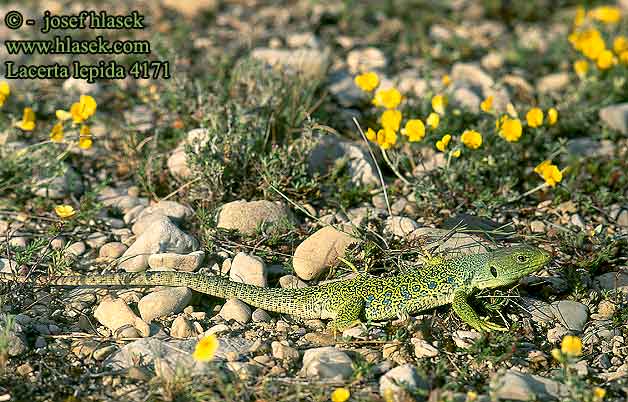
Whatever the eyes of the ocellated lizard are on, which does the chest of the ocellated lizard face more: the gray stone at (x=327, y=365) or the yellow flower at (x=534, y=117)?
the yellow flower

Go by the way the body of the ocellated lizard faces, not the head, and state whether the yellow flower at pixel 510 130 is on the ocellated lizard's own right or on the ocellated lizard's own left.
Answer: on the ocellated lizard's own left

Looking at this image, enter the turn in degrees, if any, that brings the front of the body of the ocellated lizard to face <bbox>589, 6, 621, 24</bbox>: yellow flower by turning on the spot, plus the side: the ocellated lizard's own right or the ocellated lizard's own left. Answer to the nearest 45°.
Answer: approximately 45° to the ocellated lizard's own left

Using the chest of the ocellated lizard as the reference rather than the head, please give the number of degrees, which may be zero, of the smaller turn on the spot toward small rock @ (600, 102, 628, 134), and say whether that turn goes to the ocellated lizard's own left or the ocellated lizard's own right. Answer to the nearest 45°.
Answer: approximately 45° to the ocellated lizard's own left

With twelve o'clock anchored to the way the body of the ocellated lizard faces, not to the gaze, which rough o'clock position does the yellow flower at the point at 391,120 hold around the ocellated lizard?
The yellow flower is roughly at 9 o'clock from the ocellated lizard.

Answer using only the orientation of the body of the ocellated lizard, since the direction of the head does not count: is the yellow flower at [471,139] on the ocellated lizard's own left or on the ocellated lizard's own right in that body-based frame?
on the ocellated lizard's own left

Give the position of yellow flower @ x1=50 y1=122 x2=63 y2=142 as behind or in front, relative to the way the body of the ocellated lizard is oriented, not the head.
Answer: behind

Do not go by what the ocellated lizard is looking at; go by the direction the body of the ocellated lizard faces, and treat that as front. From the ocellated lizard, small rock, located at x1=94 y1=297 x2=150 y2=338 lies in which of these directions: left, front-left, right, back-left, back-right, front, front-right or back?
back

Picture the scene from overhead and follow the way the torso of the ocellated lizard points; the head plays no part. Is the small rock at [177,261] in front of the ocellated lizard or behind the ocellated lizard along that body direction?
behind

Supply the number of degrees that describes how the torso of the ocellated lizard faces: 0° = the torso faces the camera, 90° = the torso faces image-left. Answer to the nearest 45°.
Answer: approximately 270°

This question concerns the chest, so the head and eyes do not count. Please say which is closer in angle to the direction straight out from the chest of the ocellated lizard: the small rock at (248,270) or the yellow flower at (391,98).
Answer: the yellow flower

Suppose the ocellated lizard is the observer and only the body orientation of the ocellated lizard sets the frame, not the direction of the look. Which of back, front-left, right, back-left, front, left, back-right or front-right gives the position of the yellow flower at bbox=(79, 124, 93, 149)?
back-left

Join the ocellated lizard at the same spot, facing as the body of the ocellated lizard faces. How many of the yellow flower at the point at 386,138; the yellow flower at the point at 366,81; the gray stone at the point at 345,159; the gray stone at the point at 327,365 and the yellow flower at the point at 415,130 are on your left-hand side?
4

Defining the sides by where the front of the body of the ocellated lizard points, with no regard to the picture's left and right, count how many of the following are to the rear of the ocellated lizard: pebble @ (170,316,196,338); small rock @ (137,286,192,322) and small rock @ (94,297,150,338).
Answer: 3
